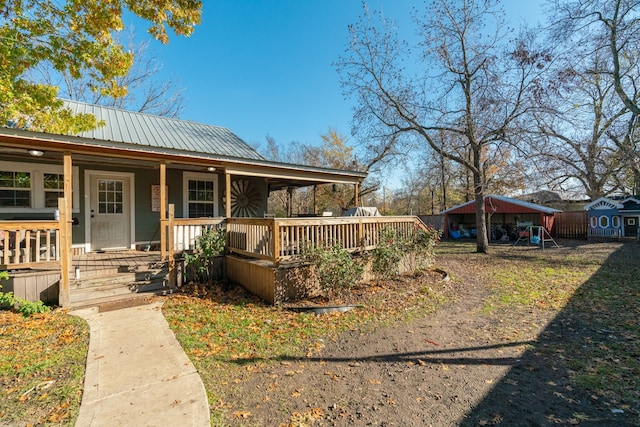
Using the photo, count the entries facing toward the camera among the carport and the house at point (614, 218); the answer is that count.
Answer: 2

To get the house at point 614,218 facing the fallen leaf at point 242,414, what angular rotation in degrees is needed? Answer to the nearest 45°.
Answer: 0° — it already faces it

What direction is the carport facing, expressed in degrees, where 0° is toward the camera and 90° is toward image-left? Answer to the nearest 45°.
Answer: approximately 0°

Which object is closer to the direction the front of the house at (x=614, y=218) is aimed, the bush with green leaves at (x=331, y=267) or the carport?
the bush with green leaves

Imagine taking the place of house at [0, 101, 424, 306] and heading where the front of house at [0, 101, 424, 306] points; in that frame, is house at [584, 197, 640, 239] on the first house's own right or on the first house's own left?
on the first house's own left

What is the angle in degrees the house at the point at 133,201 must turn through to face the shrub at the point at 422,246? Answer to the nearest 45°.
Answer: approximately 45° to its left

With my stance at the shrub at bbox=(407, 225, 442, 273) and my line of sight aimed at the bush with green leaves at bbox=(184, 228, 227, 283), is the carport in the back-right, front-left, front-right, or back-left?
back-right

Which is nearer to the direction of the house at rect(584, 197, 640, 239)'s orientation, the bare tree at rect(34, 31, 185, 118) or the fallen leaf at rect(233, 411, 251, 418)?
the fallen leaf
